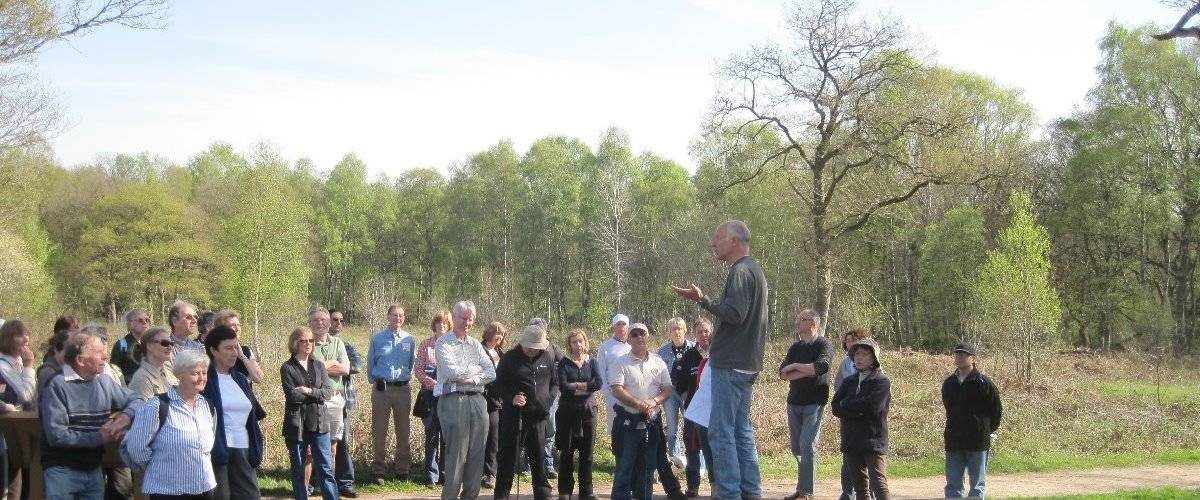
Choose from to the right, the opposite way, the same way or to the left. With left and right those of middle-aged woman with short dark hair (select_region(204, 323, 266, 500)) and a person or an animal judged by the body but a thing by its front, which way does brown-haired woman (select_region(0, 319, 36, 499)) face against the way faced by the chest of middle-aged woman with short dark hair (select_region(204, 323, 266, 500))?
the same way

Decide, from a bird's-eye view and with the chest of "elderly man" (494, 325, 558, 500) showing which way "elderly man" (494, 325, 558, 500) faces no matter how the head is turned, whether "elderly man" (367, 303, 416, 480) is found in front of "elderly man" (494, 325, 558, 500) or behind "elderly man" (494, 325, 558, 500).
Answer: behind

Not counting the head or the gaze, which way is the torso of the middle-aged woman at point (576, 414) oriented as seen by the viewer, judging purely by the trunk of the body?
toward the camera

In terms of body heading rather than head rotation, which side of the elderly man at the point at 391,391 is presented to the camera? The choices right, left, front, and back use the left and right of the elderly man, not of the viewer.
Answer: front

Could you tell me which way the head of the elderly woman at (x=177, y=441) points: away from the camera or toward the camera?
toward the camera

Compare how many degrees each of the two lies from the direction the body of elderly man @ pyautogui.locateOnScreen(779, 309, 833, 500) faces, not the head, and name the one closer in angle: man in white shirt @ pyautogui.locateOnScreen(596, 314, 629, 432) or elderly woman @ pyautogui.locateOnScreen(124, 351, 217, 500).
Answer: the elderly woman

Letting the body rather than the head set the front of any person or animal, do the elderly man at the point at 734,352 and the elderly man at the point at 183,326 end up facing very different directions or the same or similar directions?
very different directions

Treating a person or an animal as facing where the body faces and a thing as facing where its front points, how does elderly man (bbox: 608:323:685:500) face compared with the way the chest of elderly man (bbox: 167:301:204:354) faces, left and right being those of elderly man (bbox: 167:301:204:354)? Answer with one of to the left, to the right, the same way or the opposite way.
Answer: to the right

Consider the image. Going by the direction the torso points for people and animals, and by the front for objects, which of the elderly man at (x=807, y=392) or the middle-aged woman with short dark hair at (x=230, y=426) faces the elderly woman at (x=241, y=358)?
the elderly man

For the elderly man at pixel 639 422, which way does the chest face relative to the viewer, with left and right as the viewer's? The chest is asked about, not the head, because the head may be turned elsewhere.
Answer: facing the viewer

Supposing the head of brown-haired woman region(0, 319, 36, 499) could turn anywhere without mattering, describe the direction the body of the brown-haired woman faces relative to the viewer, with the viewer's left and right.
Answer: facing the viewer and to the right of the viewer

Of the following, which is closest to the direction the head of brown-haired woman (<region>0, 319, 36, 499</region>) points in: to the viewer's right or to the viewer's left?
to the viewer's right

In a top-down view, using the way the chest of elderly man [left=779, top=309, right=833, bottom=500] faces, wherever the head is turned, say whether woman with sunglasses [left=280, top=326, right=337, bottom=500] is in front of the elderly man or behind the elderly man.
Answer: in front

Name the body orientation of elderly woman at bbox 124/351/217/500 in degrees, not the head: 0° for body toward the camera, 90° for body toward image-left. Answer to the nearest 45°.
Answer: approximately 315°

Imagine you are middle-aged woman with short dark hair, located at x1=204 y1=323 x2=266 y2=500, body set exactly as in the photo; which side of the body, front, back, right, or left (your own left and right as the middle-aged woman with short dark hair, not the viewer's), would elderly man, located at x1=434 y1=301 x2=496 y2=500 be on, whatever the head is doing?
left

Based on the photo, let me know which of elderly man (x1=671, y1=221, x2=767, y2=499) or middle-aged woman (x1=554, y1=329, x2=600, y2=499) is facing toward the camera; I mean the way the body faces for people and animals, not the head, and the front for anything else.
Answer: the middle-aged woman

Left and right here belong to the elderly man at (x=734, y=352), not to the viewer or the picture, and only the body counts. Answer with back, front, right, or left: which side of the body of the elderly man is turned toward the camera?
left

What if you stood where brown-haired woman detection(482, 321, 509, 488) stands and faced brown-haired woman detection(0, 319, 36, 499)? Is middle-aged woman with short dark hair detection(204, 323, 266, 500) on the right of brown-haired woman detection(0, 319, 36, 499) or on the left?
left

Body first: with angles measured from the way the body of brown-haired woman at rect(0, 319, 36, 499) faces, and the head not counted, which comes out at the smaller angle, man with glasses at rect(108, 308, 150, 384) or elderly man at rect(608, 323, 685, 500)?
the elderly man
